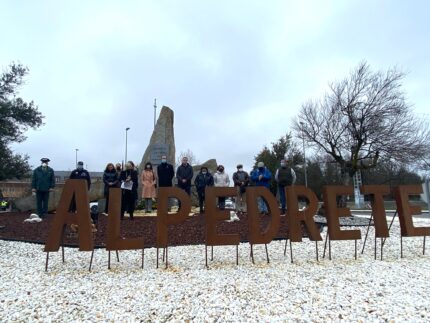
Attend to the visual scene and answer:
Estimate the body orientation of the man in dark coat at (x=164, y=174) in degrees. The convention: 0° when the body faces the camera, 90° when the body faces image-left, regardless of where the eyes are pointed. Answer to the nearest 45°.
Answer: approximately 0°

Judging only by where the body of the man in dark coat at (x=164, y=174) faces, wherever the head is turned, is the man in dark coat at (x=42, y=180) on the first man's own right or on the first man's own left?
on the first man's own right

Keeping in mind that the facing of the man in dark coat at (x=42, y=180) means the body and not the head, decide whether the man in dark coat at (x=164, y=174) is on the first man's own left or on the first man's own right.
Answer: on the first man's own left

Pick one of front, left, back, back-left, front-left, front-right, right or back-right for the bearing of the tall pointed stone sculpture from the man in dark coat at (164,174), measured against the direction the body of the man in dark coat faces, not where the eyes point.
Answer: back

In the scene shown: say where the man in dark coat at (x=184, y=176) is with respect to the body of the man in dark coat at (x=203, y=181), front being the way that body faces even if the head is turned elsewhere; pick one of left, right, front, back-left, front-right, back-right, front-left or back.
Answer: front-right

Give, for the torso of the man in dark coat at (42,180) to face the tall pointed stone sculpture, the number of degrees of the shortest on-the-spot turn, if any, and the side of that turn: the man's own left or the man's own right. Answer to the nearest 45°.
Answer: approximately 135° to the man's own left

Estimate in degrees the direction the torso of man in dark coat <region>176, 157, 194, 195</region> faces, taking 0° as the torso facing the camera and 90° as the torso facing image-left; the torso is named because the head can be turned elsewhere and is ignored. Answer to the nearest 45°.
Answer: approximately 0°

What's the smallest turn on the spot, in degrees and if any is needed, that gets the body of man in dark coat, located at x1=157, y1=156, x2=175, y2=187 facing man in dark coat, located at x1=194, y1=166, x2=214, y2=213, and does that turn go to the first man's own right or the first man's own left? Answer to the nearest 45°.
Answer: approximately 90° to the first man's own left

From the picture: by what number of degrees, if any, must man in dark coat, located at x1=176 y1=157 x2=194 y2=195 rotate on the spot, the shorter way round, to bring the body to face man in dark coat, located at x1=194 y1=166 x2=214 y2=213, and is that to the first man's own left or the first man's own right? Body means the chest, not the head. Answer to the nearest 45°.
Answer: approximately 135° to the first man's own left
